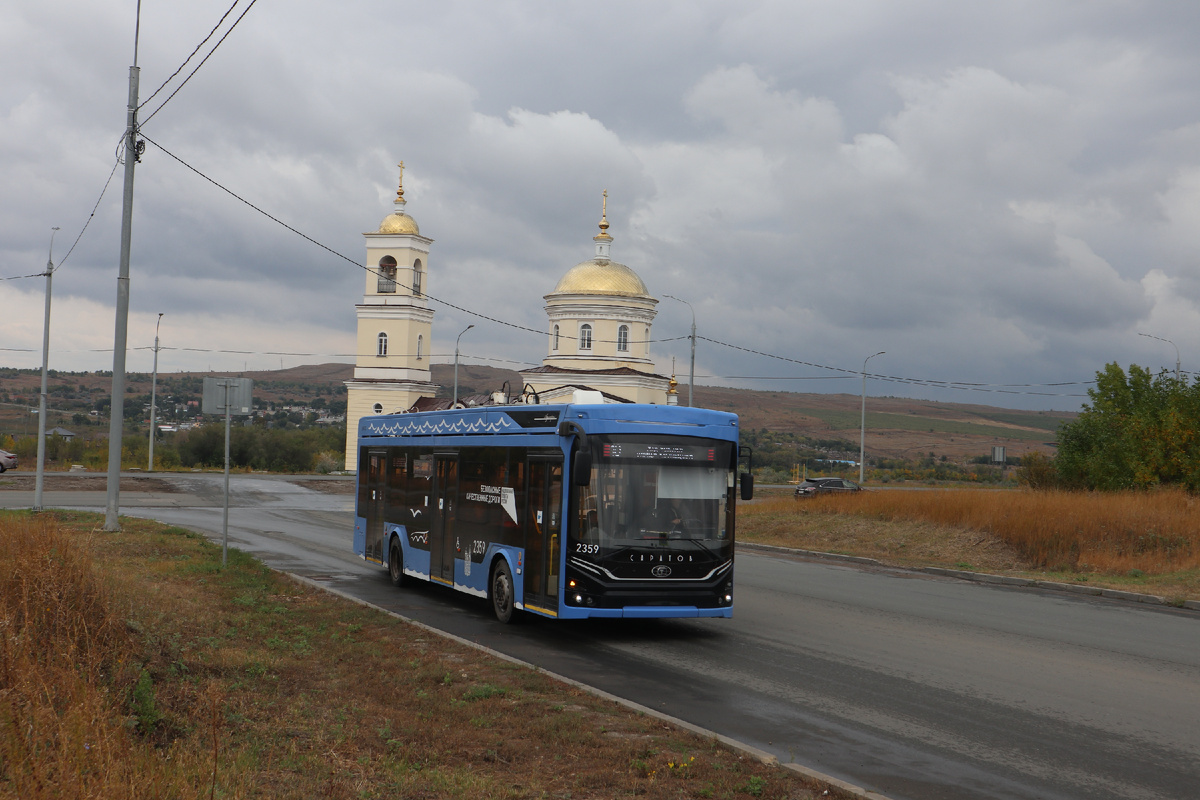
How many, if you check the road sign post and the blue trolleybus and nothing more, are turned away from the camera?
1

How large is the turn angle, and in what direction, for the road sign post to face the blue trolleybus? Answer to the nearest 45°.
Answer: approximately 135° to its right

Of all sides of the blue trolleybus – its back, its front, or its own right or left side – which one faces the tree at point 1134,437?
left

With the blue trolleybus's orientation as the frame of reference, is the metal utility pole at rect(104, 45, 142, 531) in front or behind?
behind

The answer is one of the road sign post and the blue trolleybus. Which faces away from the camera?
the road sign post

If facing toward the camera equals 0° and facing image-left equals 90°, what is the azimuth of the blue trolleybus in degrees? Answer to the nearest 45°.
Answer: approximately 315°

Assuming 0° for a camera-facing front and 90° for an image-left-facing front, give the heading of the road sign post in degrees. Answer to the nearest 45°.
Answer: approximately 180°
